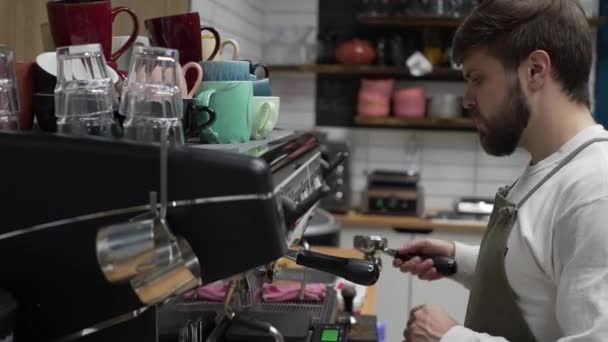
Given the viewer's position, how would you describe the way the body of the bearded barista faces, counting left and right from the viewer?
facing to the left of the viewer

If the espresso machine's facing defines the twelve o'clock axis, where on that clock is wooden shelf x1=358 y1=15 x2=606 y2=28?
The wooden shelf is roughly at 10 o'clock from the espresso machine.

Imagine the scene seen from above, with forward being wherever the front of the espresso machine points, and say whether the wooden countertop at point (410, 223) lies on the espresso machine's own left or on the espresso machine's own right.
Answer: on the espresso machine's own left

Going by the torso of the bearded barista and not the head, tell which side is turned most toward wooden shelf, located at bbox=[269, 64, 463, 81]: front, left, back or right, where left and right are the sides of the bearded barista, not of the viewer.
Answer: right

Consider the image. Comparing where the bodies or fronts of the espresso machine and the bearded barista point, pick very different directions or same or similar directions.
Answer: very different directions

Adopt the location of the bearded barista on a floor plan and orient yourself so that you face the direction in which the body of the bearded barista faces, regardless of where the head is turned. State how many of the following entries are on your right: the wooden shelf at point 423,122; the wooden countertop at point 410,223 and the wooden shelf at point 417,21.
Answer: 3

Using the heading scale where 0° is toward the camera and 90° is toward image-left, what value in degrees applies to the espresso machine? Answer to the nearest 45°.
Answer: approximately 270°

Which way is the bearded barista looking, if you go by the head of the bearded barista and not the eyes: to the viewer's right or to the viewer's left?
to the viewer's left

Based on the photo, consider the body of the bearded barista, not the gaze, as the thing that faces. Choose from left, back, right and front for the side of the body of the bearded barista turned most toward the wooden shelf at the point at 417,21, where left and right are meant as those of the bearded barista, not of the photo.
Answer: right

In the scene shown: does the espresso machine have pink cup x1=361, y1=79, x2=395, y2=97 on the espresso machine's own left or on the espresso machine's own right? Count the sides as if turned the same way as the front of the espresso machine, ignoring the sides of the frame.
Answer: on the espresso machine's own left

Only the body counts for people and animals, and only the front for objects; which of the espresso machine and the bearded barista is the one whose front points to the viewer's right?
the espresso machine

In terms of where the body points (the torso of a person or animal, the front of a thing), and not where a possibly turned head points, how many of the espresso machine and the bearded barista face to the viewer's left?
1
